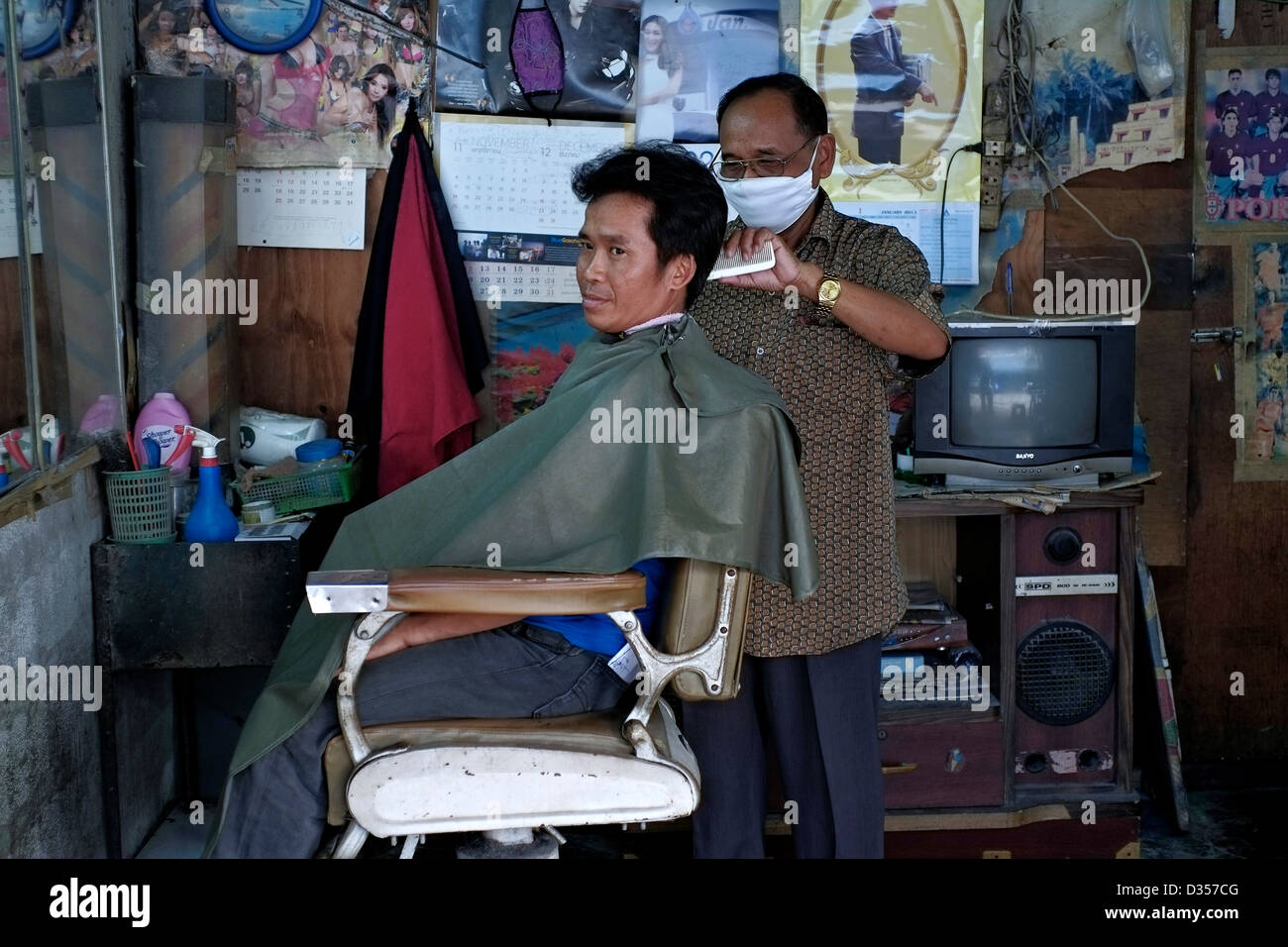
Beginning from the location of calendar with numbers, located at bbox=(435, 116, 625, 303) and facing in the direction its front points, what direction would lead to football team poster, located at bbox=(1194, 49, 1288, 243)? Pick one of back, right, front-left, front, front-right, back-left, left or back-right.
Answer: left

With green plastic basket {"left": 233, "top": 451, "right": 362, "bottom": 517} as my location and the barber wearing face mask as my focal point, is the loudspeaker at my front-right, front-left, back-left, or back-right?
front-left

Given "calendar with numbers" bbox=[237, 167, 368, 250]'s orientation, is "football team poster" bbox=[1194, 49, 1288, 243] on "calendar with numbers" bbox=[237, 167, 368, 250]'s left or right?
on its left

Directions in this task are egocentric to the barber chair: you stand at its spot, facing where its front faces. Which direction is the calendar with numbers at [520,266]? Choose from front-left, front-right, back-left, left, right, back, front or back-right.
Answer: right

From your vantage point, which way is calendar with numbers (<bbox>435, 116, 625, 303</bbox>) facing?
toward the camera

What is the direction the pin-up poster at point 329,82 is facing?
toward the camera

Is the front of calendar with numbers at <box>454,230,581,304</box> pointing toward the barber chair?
yes

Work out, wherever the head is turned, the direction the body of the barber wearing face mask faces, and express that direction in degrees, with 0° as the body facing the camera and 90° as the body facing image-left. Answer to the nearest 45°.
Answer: approximately 45°

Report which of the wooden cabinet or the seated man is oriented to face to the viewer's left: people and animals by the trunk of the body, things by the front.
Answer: the seated man

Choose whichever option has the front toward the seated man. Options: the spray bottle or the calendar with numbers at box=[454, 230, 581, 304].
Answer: the calendar with numbers

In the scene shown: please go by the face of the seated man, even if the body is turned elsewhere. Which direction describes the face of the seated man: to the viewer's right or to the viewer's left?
to the viewer's left
